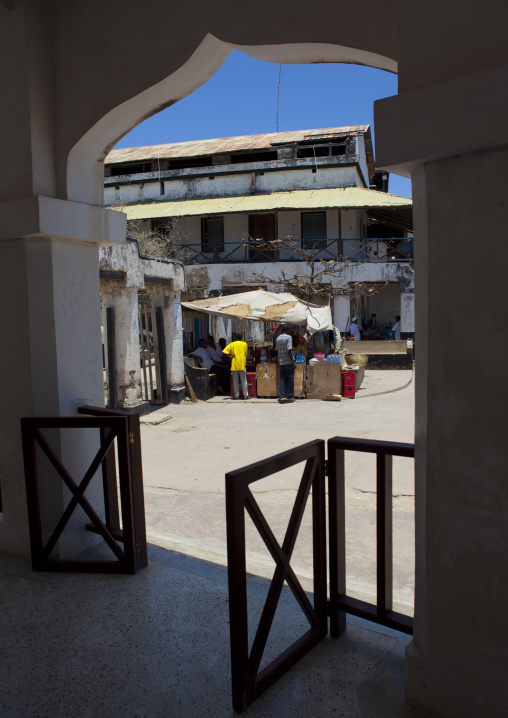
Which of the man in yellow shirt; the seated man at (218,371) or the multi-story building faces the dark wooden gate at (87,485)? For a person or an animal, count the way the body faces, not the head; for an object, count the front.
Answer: the multi-story building

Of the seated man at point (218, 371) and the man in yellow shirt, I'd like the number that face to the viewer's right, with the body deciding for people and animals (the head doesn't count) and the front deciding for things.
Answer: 1

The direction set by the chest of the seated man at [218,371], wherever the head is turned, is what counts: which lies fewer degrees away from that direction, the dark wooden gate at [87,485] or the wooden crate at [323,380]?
the wooden crate

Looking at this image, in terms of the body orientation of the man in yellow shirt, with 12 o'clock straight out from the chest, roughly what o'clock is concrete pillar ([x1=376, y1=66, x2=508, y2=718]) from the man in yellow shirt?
The concrete pillar is roughly at 6 o'clock from the man in yellow shirt.

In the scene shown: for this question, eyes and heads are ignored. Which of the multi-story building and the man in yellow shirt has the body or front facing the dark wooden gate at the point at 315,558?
the multi-story building

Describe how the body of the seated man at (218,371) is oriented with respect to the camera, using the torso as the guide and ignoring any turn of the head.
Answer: to the viewer's right

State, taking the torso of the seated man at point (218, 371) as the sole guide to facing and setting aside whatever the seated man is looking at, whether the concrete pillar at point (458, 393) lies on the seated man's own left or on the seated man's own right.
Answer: on the seated man's own right

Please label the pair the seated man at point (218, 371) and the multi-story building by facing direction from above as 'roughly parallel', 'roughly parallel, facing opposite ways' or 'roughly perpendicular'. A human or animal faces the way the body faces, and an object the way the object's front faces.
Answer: roughly perpendicular

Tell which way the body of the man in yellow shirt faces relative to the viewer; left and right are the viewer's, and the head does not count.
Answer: facing away from the viewer
